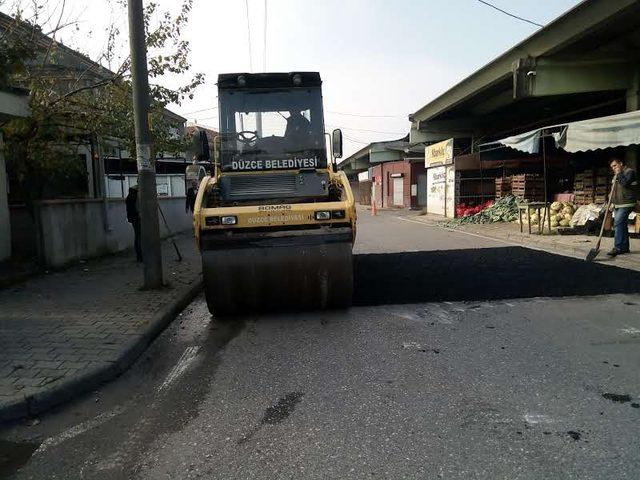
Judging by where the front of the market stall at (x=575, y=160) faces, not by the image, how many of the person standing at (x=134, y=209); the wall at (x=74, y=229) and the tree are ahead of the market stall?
3

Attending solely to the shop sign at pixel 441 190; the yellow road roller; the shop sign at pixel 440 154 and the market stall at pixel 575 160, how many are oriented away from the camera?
0

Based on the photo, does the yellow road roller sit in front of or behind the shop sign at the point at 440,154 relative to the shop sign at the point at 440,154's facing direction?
in front

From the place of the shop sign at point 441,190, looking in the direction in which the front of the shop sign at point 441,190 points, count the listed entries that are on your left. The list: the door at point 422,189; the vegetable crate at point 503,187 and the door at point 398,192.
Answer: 1

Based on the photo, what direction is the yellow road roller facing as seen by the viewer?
toward the camera

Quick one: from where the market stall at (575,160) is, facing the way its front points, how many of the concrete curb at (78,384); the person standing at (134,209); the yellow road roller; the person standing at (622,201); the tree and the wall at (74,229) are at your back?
0

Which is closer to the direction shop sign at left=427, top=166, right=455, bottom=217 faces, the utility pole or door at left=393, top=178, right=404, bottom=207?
the utility pole

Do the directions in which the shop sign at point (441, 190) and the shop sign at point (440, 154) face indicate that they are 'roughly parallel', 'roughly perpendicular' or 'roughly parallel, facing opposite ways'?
roughly parallel

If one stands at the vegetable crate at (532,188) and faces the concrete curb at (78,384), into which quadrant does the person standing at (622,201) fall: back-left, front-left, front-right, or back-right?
front-left

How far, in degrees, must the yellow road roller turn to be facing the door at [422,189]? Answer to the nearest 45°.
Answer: approximately 180°

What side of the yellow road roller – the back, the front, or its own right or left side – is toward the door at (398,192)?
back

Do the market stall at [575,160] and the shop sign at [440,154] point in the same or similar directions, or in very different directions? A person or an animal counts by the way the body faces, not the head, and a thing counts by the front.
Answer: same or similar directions

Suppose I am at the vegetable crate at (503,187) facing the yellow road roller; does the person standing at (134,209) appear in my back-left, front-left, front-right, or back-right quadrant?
front-right

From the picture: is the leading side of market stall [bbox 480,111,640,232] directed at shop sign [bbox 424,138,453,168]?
no

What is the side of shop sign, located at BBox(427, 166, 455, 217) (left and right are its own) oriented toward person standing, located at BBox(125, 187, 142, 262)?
front

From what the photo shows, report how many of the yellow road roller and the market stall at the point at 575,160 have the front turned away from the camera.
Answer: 0

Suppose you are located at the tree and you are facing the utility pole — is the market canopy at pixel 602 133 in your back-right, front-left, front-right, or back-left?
front-left

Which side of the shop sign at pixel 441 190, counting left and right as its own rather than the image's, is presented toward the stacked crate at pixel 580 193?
left

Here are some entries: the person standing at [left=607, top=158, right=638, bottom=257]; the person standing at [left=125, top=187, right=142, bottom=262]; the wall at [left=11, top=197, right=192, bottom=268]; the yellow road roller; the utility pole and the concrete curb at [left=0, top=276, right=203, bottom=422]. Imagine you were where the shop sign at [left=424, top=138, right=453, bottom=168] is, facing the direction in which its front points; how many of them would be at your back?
0

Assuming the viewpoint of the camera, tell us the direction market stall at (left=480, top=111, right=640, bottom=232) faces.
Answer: facing the viewer and to the left of the viewer
